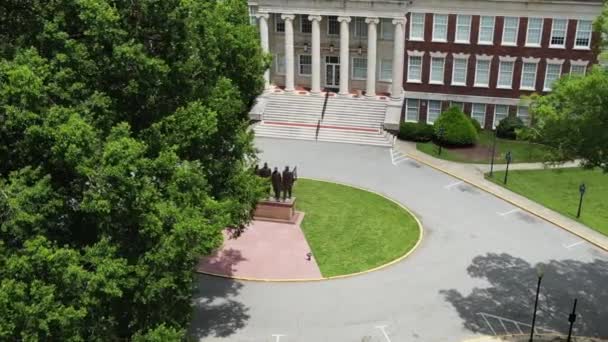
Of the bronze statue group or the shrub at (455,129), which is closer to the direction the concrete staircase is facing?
the bronze statue group

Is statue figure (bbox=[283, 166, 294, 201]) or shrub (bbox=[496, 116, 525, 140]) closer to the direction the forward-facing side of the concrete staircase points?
the statue figure

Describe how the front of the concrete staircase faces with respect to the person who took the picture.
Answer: facing the viewer

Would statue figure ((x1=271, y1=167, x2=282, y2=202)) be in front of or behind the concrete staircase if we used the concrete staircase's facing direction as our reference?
in front

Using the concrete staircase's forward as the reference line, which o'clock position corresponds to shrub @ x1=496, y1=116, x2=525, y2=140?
The shrub is roughly at 9 o'clock from the concrete staircase.

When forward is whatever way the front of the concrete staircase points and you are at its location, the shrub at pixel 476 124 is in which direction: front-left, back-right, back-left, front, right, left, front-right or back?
left

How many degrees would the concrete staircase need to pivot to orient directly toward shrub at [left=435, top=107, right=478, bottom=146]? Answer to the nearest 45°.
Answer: approximately 90° to its left

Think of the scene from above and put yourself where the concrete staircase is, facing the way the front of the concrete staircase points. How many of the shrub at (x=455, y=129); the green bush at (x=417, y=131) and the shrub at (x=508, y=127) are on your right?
0

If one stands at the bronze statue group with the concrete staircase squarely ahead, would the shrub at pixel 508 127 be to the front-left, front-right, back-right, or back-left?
front-right

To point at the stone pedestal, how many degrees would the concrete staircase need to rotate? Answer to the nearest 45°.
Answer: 0° — it already faces it

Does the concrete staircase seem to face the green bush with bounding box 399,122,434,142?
no

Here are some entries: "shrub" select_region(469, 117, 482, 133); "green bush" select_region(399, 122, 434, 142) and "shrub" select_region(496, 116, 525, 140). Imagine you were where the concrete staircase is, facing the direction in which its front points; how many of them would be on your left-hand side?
3

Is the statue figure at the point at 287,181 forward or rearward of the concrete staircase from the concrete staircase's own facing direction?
forward

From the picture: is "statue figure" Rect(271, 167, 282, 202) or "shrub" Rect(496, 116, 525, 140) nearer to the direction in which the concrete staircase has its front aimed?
the statue figure

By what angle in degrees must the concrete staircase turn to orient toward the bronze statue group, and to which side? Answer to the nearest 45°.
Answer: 0° — it already faces it

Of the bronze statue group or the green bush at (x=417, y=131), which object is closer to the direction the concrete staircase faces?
the bronze statue group
